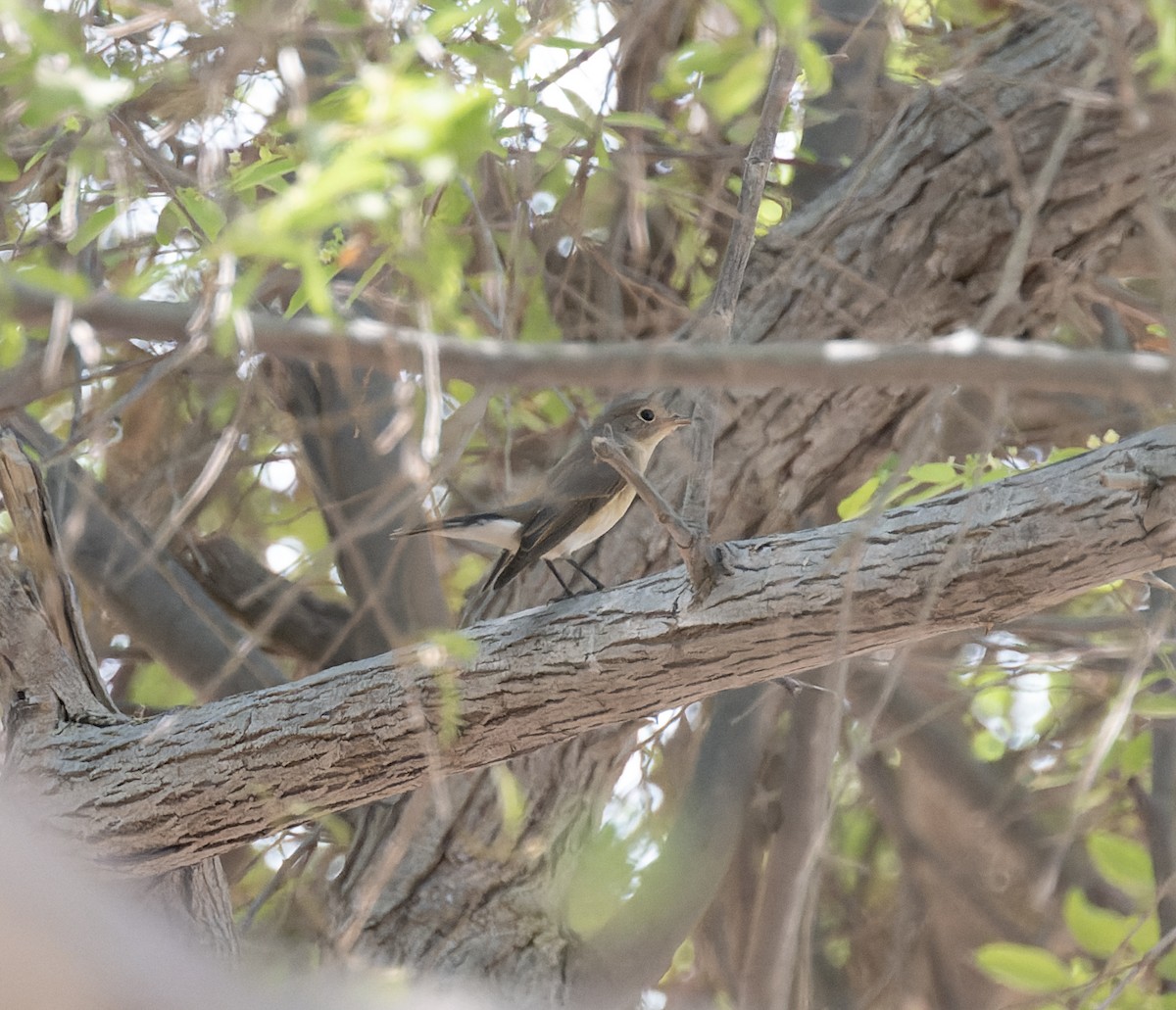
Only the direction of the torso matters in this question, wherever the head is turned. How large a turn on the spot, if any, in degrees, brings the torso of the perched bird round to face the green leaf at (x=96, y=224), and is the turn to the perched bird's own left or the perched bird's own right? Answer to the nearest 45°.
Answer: approximately 135° to the perched bird's own right

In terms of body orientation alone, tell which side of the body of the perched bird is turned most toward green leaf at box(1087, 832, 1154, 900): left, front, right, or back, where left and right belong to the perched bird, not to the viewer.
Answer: front

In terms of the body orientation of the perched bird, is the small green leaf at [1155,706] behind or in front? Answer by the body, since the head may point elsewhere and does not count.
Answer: in front

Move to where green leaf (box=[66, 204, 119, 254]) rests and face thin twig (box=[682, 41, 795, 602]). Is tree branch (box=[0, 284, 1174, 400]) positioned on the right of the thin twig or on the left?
right

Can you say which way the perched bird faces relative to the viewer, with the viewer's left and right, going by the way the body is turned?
facing to the right of the viewer

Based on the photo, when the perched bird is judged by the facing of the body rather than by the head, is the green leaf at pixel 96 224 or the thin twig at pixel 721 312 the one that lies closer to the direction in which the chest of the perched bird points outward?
the thin twig
